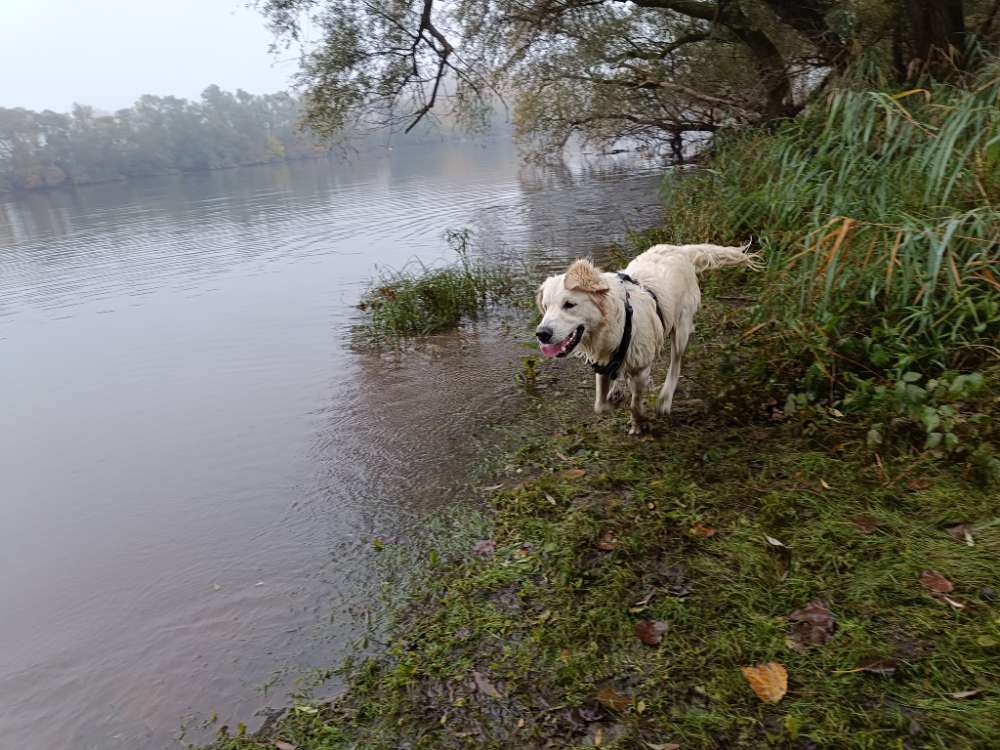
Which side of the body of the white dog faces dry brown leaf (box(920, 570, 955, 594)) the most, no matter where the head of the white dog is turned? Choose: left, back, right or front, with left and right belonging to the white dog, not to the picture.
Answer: left

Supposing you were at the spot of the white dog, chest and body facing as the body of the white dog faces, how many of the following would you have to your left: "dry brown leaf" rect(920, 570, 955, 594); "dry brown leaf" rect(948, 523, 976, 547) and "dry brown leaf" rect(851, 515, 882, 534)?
3

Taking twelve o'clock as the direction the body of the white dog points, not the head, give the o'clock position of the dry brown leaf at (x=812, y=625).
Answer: The dry brown leaf is roughly at 10 o'clock from the white dog.

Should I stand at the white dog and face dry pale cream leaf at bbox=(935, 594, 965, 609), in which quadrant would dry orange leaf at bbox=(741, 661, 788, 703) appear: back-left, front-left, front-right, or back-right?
front-right

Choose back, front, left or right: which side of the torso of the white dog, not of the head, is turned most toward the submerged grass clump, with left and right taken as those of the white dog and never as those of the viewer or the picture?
right

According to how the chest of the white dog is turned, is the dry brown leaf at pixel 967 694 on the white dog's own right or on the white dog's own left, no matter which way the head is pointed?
on the white dog's own left

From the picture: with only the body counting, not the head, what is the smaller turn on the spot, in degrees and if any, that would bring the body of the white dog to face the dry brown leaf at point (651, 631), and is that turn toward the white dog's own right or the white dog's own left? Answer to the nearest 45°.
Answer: approximately 45° to the white dog's own left

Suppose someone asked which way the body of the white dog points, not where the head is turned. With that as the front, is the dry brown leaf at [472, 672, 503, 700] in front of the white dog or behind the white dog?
in front

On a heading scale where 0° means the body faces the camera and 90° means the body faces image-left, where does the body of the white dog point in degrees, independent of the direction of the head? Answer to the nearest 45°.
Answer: approximately 45°

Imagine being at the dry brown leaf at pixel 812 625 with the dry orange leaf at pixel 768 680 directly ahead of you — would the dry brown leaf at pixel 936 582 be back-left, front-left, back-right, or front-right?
back-left

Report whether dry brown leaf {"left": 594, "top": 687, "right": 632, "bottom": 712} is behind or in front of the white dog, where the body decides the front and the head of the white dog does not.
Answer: in front

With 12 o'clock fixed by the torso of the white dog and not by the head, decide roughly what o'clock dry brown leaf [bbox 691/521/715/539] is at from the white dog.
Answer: The dry brown leaf is roughly at 10 o'clock from the white dog.

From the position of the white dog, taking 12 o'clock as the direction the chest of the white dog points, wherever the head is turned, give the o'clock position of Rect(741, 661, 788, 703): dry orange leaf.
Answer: The dry orange leaf is roughly at 10 o'clock from the white dog.

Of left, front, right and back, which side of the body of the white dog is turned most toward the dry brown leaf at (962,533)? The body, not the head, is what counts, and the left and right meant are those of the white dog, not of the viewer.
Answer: left

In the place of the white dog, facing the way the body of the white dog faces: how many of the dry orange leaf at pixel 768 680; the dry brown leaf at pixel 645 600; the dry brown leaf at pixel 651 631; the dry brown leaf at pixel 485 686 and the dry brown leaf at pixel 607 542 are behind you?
0

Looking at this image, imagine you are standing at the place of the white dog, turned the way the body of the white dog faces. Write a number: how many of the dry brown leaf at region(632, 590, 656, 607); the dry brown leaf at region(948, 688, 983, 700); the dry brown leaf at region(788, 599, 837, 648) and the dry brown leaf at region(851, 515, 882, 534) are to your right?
0

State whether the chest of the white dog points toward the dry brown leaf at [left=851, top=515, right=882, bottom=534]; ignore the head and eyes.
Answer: no

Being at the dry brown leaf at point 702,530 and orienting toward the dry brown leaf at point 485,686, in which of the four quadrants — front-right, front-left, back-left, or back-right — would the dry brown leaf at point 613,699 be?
front-left

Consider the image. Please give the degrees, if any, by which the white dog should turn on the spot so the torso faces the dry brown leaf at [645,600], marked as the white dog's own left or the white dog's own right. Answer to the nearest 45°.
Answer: approximately 45° to the white dog's own left
